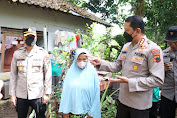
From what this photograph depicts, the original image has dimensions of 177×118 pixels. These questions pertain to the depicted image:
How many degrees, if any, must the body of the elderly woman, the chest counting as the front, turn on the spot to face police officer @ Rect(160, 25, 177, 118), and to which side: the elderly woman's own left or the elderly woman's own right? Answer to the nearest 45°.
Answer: approximately 90° to the elderly woman's own left

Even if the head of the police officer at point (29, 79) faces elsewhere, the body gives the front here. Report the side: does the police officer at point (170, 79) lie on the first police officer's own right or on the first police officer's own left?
on the first police officer's own left

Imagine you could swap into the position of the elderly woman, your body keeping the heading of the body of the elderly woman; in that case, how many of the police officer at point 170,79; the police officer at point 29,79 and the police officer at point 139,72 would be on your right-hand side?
1

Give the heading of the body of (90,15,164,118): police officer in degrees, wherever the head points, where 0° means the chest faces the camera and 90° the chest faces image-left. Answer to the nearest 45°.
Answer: approximately 45°

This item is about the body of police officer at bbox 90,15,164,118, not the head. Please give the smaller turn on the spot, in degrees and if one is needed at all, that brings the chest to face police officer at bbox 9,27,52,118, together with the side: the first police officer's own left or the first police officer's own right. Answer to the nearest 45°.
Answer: approximately 45° to the first police officer's own right

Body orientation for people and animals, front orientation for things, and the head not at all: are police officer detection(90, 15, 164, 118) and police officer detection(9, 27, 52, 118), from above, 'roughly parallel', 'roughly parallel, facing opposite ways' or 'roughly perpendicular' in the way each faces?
roughly perpendicular

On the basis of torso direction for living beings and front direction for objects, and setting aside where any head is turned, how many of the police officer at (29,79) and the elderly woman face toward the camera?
2

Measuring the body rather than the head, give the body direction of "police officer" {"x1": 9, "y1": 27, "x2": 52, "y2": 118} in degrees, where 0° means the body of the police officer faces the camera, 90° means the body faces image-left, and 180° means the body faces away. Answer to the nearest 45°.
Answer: approximately 0°

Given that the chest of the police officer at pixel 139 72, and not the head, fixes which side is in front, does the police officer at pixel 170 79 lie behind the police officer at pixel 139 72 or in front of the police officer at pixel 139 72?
behind

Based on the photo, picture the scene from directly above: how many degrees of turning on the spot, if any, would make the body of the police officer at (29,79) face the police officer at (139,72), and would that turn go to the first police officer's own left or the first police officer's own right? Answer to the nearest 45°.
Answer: approximately 45° to the first police officer's own left

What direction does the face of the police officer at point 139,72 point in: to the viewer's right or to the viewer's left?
to the viewer's left

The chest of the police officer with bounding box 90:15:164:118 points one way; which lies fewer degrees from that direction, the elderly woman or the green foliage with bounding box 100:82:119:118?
the elderly woman

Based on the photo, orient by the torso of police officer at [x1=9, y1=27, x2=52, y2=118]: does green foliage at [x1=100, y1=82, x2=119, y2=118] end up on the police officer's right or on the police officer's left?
on the police officer's left
